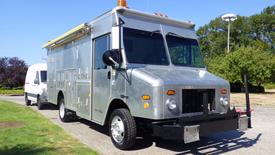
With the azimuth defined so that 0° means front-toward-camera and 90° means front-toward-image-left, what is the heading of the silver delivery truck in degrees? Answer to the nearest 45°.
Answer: approximately 315°

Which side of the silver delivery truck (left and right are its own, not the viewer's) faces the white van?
back

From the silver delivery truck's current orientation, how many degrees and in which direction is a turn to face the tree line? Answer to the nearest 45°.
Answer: approximately 180°
